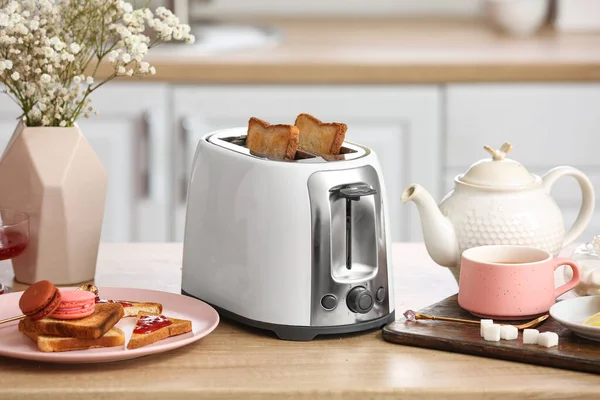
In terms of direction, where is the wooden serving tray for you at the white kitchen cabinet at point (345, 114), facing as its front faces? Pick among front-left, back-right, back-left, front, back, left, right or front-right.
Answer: front

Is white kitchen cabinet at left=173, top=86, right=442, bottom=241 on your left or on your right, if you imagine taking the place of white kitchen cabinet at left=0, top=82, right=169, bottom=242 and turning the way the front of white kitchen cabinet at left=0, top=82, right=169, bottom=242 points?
on your left

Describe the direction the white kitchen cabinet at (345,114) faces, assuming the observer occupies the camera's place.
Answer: facing the viewer

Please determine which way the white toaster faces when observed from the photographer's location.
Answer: facing the viewer and to the right of the viewer

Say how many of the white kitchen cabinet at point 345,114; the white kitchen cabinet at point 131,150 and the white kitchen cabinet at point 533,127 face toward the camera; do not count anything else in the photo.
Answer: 3

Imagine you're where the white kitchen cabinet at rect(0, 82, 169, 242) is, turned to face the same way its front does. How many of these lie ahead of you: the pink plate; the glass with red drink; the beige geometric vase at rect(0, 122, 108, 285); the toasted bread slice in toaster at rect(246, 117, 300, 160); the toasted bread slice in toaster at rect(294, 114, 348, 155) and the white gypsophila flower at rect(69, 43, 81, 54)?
6

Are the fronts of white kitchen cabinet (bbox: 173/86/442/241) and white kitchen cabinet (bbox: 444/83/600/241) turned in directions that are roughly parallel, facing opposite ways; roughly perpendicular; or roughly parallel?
roughly parallel

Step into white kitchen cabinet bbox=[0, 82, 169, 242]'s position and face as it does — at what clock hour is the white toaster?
The white toaster is roughly at 12 o'clock from the white kitchen cabinet.

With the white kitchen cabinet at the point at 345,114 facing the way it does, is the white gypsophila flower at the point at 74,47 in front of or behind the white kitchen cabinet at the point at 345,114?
in front

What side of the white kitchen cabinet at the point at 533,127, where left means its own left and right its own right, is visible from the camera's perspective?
front

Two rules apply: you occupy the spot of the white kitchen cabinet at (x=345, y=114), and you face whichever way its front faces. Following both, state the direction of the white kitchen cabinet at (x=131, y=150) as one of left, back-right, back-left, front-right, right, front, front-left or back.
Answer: right

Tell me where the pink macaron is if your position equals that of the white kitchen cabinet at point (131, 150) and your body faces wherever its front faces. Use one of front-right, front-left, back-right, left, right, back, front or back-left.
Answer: front

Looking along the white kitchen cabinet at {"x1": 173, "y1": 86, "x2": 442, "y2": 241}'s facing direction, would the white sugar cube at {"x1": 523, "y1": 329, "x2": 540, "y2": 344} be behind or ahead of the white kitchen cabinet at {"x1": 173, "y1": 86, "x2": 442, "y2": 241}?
ahead

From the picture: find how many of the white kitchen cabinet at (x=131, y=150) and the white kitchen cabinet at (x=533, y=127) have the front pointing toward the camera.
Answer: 2
